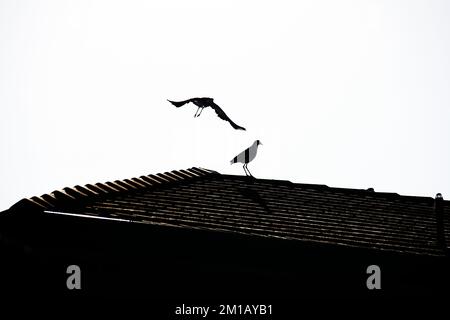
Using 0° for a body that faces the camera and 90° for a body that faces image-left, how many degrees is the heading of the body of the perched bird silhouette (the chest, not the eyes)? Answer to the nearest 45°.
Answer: approximately 270°

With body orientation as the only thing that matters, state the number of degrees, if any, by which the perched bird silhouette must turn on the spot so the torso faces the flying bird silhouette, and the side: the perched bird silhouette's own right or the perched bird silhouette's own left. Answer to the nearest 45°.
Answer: approximately 135° to the perched bird silhouette's own right
